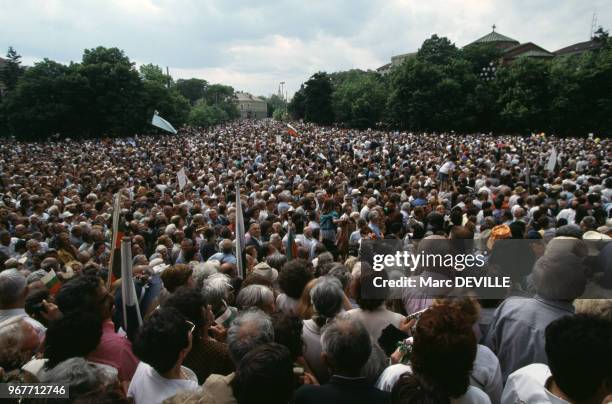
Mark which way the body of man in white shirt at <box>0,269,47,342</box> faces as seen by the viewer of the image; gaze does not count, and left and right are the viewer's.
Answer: facing away from the viewer

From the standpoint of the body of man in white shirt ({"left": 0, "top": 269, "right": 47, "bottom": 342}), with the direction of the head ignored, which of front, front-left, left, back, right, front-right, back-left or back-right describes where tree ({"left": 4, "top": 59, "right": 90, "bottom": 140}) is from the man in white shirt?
front

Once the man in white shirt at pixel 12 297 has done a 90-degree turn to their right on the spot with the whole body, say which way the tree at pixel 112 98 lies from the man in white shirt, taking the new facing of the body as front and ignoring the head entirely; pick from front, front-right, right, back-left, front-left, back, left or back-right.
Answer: left

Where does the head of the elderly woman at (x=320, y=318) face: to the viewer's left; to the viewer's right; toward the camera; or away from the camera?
away from the camera

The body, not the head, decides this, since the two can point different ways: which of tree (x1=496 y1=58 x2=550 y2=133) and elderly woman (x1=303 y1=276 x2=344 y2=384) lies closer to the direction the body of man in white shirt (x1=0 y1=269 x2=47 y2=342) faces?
the tree

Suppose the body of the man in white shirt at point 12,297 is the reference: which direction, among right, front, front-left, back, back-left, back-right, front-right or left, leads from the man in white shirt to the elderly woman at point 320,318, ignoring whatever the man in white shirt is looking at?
back-right

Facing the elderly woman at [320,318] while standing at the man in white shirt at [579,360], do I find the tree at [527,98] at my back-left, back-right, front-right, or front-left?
front-right

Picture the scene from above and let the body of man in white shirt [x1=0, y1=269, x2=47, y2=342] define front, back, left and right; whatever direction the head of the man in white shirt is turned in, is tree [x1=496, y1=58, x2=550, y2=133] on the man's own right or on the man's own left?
on the man's own right

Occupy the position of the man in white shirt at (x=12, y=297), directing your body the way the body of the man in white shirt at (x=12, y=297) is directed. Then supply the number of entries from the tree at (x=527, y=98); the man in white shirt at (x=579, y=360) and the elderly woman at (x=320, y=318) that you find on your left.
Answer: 0

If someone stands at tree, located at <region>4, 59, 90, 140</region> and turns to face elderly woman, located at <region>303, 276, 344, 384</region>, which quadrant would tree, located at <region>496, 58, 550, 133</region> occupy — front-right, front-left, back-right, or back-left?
front-left

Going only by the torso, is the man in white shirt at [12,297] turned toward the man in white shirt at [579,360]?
no

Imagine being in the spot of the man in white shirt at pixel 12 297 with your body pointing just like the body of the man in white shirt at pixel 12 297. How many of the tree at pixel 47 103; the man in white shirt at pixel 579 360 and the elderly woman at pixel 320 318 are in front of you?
1
